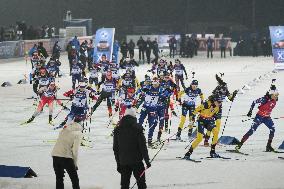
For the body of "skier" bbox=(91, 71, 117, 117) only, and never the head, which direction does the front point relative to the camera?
toward the camera

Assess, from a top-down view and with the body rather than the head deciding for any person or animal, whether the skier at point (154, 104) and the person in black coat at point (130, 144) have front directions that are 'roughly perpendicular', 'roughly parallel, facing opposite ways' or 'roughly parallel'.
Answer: roughly parallel, facing opposite ways

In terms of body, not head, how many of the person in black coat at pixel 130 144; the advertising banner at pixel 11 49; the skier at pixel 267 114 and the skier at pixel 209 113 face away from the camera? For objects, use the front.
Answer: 1

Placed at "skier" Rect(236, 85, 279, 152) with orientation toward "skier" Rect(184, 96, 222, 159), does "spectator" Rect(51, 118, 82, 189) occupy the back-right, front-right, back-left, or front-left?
front-left

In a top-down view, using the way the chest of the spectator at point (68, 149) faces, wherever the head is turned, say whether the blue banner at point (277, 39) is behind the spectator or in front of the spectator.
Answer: in front

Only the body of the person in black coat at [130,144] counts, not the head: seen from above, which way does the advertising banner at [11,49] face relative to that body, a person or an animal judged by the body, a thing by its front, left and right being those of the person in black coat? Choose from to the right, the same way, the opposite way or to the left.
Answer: the opposite way

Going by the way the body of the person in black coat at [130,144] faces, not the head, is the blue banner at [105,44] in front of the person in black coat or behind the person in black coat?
in front

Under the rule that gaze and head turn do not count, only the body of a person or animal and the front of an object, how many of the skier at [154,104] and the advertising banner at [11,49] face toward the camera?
2

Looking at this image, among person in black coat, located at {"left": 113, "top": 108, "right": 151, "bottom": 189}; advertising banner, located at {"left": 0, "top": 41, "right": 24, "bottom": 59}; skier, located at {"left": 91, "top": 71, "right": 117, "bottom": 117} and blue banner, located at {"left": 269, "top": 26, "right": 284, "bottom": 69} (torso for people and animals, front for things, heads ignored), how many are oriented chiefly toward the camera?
3

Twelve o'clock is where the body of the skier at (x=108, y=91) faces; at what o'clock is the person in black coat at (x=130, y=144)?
The person in black coat is roughly at 12 o'clock from the skier.

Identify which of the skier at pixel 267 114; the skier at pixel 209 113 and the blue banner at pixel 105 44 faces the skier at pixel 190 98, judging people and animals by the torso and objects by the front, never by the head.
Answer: the blue banner

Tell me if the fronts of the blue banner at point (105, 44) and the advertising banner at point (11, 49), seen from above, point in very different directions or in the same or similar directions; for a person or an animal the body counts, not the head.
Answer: same or similar directions

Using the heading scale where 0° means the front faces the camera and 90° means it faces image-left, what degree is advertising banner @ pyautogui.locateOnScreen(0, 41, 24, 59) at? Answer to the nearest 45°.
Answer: approximately 0°

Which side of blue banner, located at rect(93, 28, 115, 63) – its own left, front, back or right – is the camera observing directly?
front

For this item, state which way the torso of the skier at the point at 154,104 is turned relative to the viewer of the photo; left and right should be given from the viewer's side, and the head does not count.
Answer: facing the viewer

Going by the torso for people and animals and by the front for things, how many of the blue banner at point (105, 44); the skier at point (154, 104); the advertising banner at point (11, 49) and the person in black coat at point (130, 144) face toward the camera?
3

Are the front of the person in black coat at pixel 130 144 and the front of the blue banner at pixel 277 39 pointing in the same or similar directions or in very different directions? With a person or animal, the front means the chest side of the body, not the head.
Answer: very different directions
